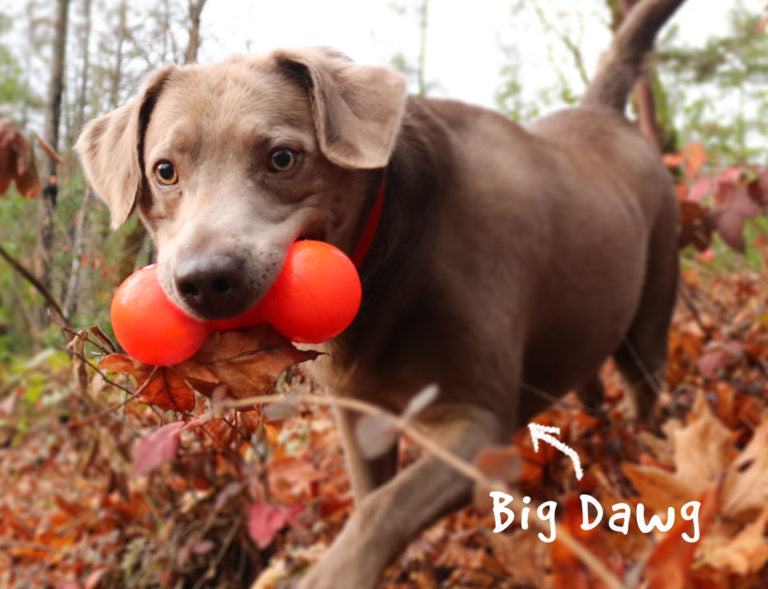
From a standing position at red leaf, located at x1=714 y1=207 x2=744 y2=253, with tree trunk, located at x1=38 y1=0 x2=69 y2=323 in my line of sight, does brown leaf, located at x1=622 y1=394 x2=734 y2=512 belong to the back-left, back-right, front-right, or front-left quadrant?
front-left

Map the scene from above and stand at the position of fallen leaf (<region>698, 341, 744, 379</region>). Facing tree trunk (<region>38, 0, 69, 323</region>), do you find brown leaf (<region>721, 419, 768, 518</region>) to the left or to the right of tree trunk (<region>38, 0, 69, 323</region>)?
left

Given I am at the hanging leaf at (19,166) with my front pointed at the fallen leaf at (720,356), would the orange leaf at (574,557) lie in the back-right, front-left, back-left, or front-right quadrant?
front-right

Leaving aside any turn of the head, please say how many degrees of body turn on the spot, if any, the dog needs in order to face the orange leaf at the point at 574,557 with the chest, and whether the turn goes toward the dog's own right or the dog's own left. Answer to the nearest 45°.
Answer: approximately 45° to the dog's own left

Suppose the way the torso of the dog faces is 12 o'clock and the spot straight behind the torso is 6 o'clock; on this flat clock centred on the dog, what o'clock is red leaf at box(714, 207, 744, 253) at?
The red leaf is roughly at 6 o'clock from the dog.

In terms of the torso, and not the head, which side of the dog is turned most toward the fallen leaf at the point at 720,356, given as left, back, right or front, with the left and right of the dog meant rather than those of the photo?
back

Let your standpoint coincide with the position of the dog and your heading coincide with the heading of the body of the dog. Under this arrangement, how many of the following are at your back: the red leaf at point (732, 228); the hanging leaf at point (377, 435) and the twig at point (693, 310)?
2

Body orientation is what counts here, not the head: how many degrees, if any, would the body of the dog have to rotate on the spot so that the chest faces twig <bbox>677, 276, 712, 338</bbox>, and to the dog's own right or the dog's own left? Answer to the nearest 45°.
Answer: approximately 180°

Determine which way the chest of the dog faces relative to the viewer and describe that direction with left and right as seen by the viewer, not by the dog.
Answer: facing the viewer and to the left of the viewer

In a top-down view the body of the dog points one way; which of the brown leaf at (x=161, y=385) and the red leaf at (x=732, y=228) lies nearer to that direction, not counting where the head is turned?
the brown leaf

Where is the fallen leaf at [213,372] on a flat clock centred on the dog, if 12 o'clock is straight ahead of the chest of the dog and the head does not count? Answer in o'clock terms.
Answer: The fallen leaf is roughly at 11 o'clock from the dog.

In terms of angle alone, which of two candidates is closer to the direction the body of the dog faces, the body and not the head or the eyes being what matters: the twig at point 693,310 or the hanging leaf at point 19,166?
the hanging leaf

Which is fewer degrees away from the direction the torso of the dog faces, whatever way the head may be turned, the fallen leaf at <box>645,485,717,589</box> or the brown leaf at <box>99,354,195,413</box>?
the brown leaf
